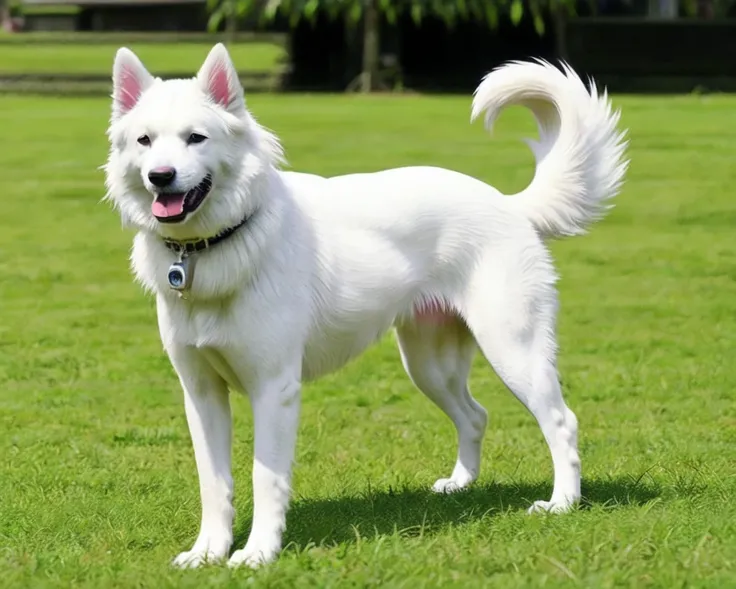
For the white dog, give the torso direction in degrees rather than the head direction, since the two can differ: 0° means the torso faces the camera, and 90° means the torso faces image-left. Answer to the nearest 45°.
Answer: approximately 45°

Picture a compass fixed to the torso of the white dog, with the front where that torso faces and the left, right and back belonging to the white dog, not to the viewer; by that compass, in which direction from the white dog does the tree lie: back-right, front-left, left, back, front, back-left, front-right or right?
back-right
